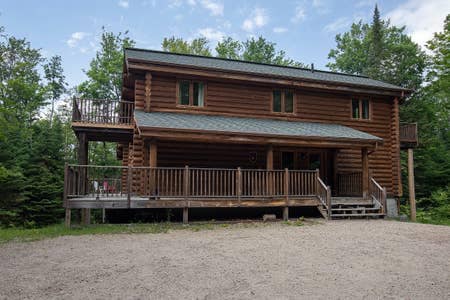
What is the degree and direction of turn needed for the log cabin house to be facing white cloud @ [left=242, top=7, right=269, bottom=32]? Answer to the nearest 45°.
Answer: approximately 180°

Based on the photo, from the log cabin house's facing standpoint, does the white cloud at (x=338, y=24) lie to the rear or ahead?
to the rear

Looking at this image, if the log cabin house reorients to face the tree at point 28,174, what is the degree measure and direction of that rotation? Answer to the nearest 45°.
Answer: approximately 90° to its right

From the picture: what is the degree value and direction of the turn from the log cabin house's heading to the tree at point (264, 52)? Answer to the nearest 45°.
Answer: approximately 180°

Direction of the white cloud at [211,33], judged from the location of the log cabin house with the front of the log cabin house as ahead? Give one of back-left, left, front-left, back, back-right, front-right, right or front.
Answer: back

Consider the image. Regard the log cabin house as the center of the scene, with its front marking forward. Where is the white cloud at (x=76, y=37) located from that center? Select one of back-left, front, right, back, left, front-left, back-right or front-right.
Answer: back-right

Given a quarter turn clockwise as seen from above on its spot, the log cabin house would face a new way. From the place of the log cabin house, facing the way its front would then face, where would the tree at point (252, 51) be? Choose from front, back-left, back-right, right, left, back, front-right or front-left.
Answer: right

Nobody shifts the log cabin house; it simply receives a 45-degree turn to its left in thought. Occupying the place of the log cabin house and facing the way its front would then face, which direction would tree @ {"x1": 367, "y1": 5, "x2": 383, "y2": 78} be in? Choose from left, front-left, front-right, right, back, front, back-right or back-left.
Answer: left

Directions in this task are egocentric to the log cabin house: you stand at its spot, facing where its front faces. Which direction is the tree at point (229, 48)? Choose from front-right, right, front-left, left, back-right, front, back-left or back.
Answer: back

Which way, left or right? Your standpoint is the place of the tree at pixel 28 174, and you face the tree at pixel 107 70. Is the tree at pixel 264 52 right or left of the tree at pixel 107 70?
right

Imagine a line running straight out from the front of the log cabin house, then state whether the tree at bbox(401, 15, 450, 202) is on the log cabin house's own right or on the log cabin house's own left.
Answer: on the log cabin house's own left

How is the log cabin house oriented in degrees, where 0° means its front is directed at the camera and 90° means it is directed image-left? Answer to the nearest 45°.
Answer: approximately 0°

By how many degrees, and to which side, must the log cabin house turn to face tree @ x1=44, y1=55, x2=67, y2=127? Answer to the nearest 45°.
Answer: approximately 135° to its right
